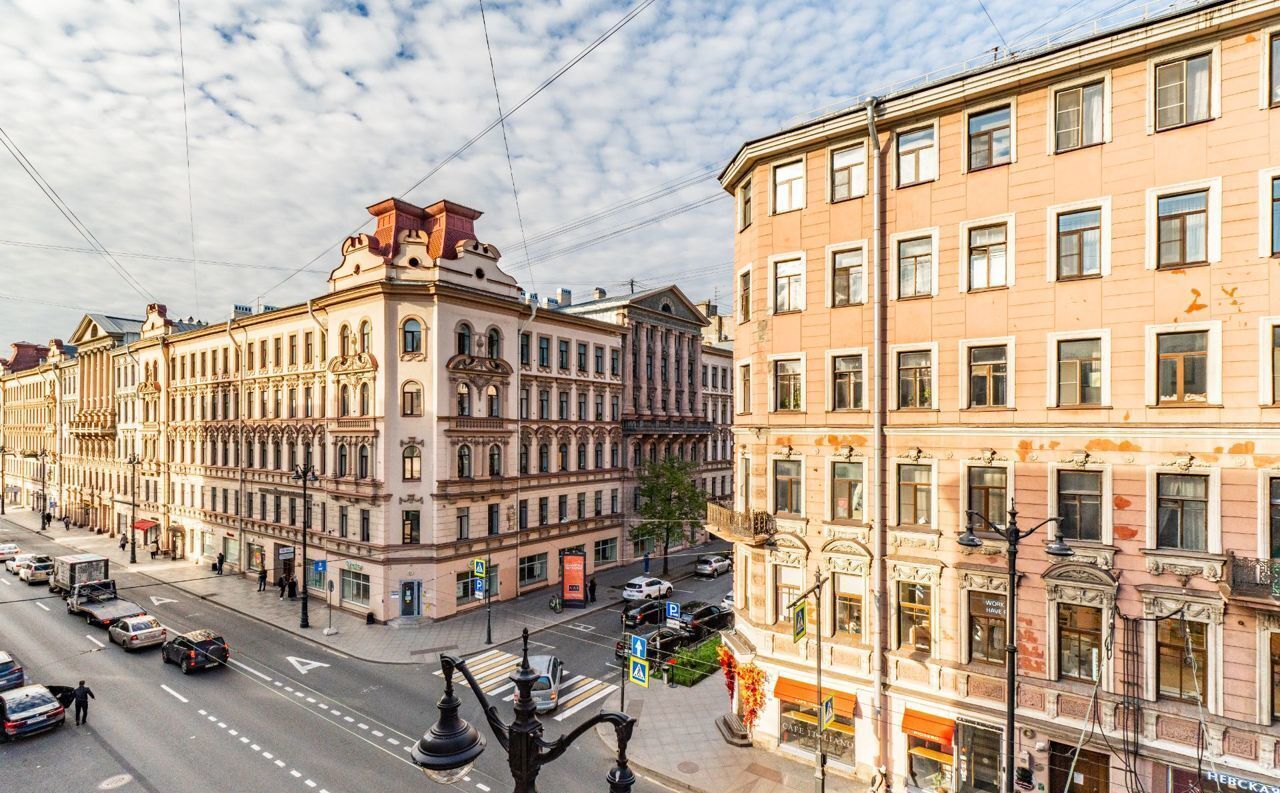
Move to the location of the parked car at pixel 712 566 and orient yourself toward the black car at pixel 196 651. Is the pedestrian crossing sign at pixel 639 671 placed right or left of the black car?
left

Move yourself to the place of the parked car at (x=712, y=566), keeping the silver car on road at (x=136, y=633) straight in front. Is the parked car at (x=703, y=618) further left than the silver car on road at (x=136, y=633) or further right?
left

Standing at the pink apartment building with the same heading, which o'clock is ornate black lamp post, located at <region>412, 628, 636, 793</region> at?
The ornate black lamp post is roughly at 11 o'clock from the pink apartment building.
